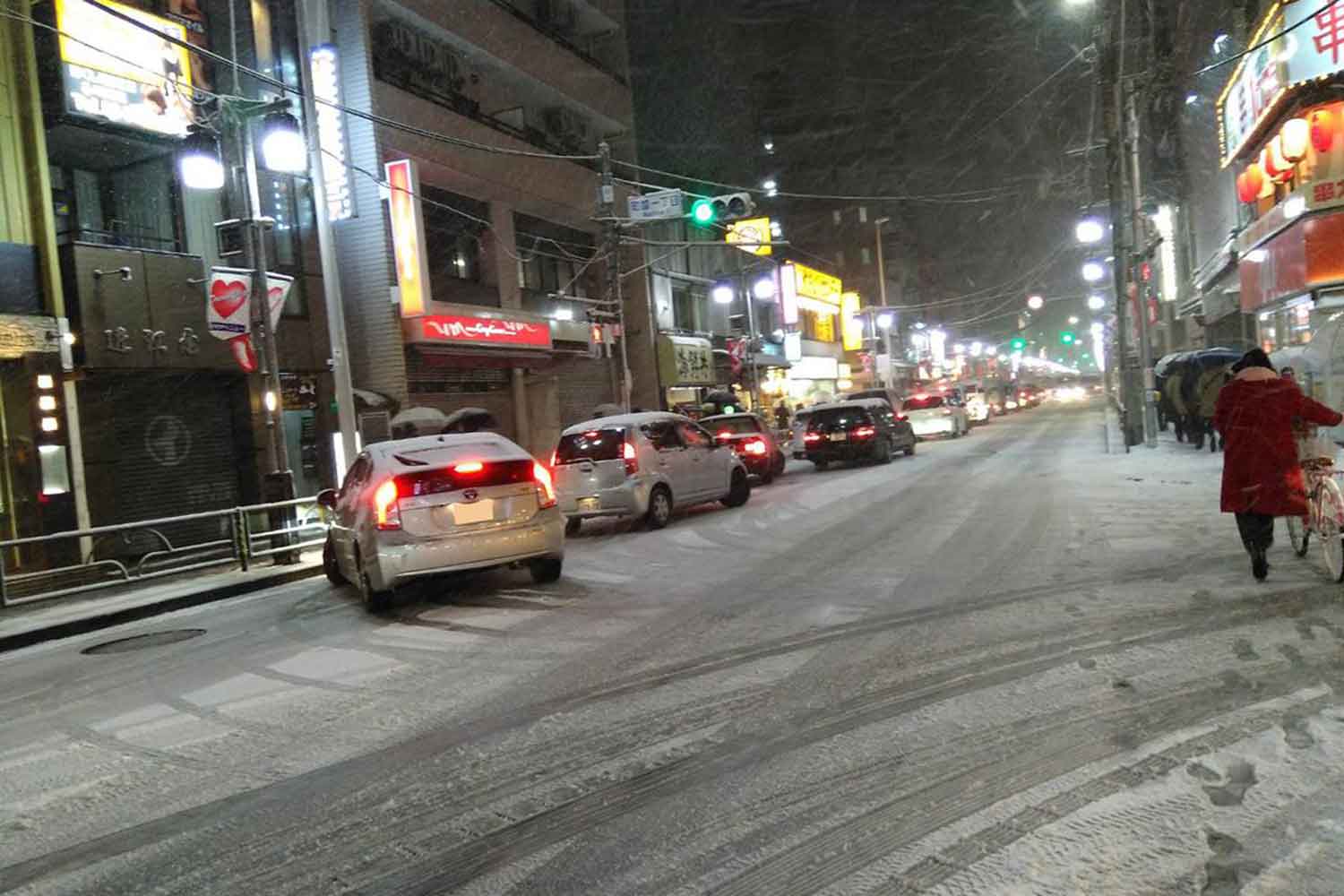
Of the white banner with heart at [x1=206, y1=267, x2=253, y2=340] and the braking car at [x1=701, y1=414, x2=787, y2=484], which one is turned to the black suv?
the braking car

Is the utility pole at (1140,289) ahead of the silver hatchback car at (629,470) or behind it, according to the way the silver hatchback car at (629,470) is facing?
ahead

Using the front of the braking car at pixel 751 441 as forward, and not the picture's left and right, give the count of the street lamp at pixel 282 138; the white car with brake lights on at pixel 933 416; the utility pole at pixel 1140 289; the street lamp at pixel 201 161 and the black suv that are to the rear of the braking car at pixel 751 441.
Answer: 2

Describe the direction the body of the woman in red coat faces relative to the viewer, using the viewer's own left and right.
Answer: facing away from the viewer

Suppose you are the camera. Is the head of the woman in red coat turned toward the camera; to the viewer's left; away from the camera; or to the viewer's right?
away from the camera

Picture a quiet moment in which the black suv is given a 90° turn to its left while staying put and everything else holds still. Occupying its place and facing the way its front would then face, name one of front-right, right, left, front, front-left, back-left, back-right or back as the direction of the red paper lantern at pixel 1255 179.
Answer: back-right

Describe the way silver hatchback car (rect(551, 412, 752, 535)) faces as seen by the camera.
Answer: facing away from the viewer and to the right of the viewer

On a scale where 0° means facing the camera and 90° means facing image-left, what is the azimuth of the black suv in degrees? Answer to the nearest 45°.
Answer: approximately 225°

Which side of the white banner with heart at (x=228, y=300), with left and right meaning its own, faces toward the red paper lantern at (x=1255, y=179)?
left
